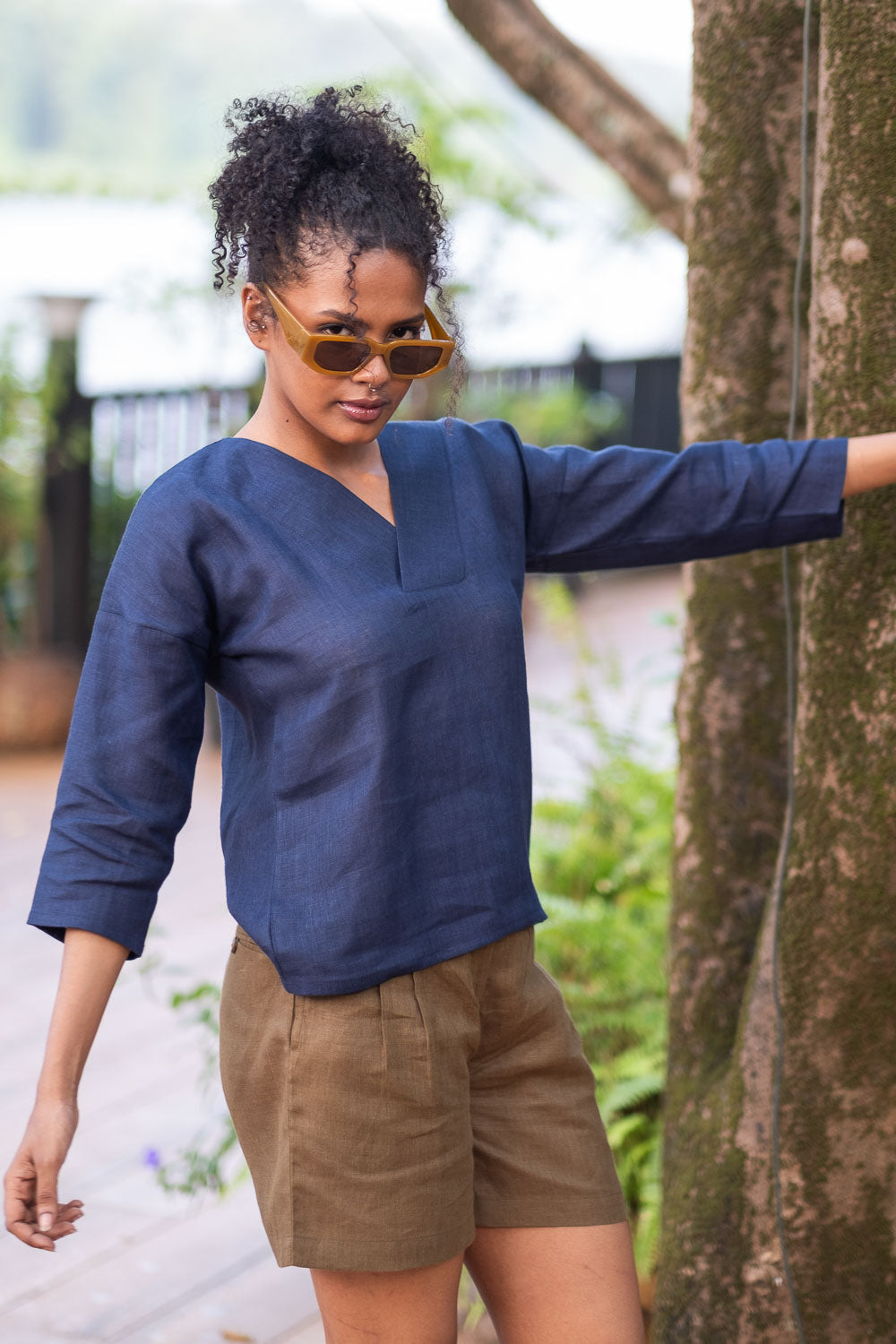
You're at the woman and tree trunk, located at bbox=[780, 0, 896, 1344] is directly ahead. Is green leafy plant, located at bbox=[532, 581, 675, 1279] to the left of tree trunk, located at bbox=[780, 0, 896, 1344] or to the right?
left

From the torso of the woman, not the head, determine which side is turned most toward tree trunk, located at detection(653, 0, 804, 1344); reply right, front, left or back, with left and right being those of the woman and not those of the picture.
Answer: left

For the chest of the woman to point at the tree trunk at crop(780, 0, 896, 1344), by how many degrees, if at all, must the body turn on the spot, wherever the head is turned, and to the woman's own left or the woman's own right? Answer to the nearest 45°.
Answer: approximately 90° to the woman's own left

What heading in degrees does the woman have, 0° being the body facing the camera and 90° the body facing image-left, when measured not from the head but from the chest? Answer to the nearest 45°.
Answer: approximately 315°

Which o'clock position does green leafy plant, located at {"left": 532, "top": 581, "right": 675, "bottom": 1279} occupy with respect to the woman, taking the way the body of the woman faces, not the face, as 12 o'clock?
The green leafy plant is roughly at 8 o'clock from the woman.
